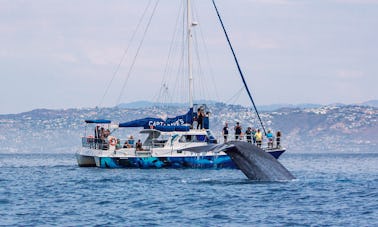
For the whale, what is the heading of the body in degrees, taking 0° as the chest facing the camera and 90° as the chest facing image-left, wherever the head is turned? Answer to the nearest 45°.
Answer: approximately 270°
